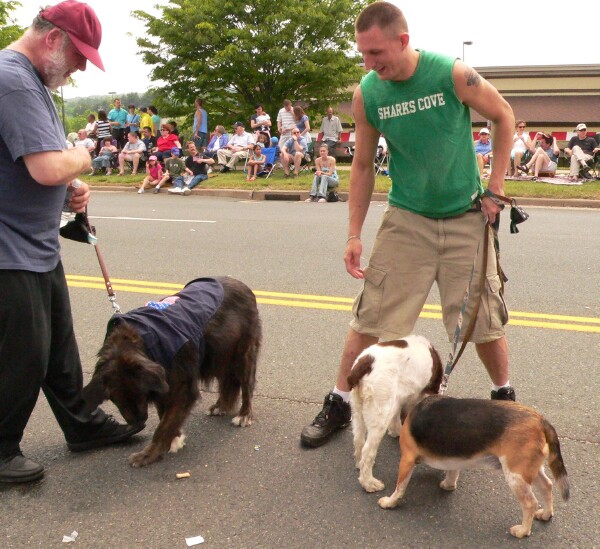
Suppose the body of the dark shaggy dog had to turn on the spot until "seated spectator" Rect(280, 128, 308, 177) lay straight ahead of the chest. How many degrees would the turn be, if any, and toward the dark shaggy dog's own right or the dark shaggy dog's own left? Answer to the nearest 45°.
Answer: approximately 135° to the dark shaggy dog's own right

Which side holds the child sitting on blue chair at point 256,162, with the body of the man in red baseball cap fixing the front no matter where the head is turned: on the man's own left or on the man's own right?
on the man's own left

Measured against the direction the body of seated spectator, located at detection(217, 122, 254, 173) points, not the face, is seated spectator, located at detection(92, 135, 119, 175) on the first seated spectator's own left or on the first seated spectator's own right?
on the first seated spectator's own right

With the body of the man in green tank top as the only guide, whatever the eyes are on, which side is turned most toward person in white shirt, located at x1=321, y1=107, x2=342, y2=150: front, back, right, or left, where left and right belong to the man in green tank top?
back

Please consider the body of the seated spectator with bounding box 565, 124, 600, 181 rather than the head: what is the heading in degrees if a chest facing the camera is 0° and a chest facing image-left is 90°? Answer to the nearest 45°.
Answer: approximately 0°

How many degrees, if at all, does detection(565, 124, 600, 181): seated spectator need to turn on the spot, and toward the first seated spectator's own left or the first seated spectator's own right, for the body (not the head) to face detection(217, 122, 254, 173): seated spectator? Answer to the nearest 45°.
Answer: approximately 90° to the first seated spectator's own right

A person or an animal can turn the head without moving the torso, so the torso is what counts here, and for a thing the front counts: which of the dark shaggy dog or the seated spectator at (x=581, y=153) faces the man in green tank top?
the seated spectator
